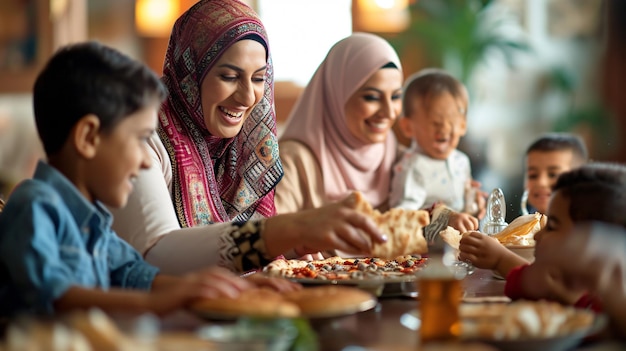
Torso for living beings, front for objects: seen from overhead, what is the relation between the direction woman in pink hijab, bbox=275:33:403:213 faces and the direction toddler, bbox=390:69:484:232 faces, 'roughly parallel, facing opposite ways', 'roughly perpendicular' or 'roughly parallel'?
roughly parallel

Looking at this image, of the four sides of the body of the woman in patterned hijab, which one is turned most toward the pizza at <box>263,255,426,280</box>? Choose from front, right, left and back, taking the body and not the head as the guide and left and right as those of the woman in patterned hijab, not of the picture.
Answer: front

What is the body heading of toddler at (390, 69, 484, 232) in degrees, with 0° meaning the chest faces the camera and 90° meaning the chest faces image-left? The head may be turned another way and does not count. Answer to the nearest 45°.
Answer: approximately 315°

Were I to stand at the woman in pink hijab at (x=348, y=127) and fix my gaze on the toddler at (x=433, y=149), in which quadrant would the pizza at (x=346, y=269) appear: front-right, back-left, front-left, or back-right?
back-right

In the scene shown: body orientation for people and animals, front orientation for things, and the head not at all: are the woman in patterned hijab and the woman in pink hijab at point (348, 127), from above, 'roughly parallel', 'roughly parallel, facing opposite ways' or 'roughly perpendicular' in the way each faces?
roughly parallel

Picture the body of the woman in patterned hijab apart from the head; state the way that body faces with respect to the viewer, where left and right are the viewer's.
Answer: facing the viewer and to the right of the viewer

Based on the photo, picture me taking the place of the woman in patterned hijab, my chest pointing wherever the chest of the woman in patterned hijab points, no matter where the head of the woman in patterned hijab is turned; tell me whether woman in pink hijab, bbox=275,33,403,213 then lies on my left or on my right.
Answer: on my left

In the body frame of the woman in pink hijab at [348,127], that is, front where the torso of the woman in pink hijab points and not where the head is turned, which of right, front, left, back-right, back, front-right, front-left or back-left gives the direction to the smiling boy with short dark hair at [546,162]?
front-left

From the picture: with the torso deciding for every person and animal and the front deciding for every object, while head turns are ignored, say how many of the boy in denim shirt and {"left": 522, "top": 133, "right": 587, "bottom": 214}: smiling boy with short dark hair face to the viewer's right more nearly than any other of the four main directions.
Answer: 1

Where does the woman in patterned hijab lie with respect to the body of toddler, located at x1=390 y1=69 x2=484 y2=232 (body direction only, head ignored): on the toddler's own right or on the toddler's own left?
on the toddler's own right

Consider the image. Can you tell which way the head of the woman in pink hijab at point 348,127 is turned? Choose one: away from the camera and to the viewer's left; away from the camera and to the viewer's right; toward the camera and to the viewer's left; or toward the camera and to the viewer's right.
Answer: toward the camera and to the viewer's right

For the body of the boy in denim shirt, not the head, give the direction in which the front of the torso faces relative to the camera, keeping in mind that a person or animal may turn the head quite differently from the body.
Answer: to the viewer's right

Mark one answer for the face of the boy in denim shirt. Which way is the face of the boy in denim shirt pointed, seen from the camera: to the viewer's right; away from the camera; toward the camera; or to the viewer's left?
to the viewer's right
